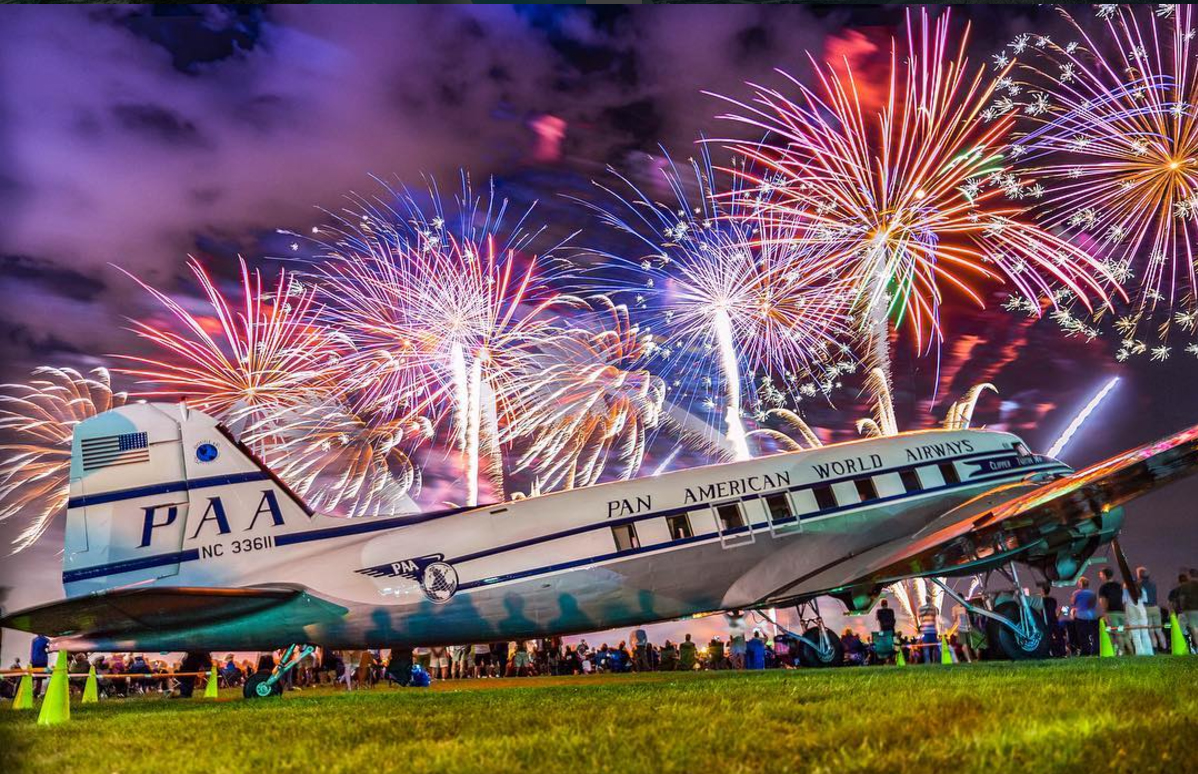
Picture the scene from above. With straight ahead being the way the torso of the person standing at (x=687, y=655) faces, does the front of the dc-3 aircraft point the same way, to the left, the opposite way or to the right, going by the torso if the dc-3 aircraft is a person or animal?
to the right

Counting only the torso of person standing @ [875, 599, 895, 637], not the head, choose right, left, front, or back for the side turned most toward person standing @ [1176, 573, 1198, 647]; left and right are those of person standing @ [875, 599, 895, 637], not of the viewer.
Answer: right

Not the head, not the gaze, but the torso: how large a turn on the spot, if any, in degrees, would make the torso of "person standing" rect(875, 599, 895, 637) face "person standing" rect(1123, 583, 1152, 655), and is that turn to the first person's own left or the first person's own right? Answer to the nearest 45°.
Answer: approximately 135° to the first person's own right

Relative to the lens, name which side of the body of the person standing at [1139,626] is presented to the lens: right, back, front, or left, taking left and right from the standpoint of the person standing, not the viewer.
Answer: back

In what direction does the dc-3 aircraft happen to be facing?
to the viewer's right

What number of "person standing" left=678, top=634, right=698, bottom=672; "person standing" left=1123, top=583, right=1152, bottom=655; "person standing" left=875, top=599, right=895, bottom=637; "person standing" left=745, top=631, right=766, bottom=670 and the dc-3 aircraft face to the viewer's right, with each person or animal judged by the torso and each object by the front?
1

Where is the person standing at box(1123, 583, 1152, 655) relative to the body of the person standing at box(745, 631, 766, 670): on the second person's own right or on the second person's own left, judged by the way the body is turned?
on the second person's own right

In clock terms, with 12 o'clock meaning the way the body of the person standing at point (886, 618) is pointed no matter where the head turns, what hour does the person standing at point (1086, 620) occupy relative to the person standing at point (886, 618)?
the person standing at point (1086, 620) is roughly at 3 o'clock from the person standing at point (886, 618).

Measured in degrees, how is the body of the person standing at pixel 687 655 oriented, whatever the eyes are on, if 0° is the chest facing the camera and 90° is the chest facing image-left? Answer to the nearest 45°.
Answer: approximately 180°

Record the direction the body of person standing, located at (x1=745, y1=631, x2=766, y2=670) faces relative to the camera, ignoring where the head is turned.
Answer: away from the camera

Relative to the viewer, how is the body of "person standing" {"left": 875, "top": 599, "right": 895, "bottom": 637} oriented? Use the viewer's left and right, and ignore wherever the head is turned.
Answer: facing away from the viewer
